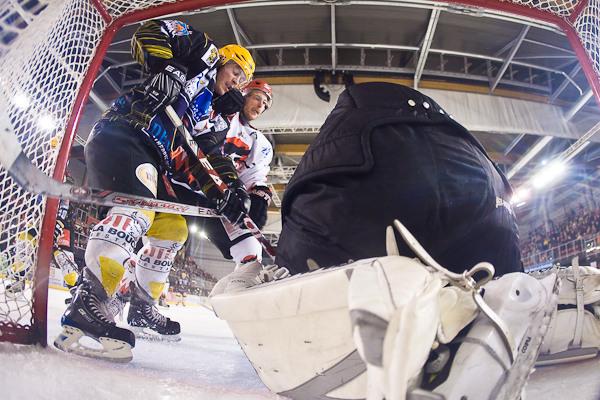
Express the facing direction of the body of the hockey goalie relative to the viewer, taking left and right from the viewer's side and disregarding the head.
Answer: facing away from the viewer

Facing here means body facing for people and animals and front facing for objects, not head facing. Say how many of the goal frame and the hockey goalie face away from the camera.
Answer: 2

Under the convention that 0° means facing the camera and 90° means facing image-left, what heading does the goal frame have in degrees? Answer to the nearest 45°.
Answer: approximately 180°

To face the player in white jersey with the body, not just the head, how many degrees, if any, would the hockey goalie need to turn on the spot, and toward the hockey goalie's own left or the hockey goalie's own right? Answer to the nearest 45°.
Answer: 0° — they already face them

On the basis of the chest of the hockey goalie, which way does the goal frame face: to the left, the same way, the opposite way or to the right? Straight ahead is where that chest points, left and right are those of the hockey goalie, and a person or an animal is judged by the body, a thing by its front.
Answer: the same way

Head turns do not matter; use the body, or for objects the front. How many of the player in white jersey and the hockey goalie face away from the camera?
1

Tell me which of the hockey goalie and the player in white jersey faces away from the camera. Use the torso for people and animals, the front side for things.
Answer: the hockey goalie
